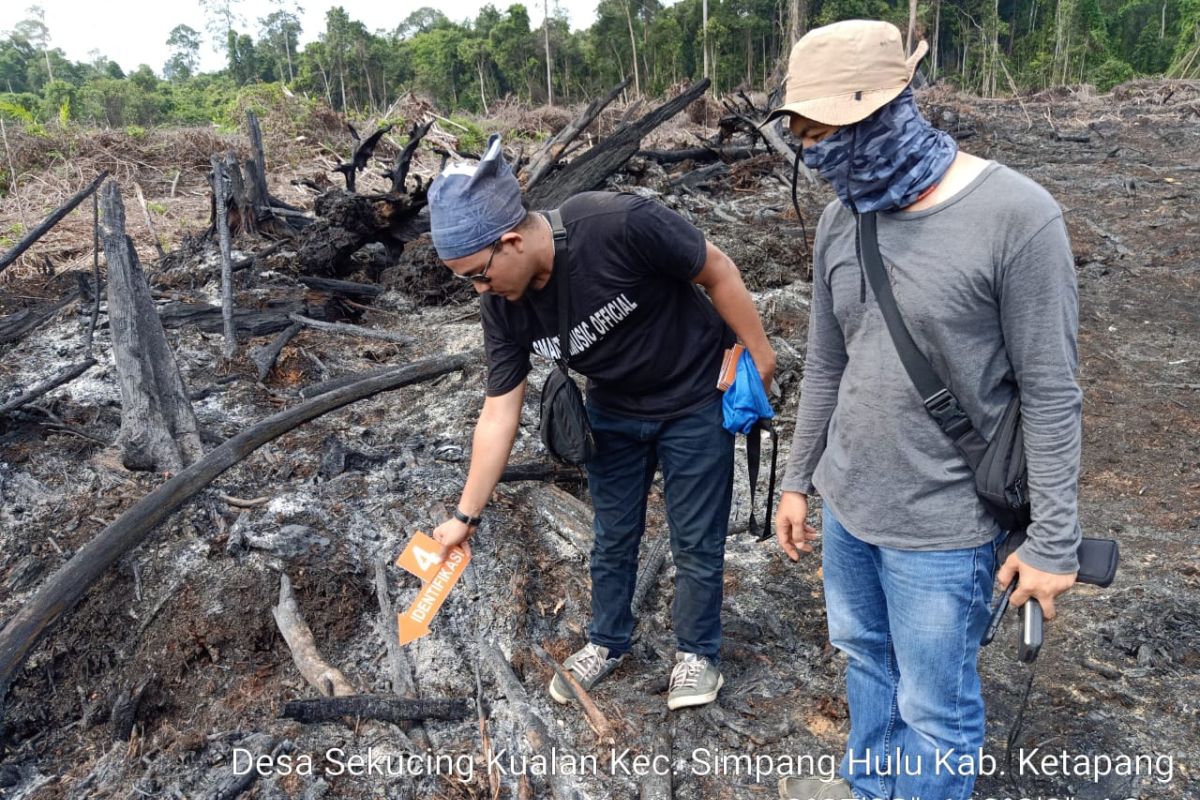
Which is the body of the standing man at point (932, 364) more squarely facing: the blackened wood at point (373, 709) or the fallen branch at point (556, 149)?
the blackened wood

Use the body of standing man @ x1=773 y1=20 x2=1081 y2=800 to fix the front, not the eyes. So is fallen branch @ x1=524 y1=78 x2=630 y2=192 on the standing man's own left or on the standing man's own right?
on the standing man's own right

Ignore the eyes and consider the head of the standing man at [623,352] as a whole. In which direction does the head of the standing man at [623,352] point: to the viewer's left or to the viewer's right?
to the viewer's left

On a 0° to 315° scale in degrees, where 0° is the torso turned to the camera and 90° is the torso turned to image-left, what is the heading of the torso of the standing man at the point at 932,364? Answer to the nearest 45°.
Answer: approximately 45°

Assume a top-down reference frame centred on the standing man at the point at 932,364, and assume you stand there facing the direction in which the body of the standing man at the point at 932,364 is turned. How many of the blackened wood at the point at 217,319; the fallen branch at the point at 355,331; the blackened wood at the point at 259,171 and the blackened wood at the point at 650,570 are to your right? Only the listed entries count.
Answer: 4

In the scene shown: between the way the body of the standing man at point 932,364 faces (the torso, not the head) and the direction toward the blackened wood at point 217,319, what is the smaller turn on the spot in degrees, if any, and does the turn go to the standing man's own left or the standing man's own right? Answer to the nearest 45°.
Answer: approximately 90° to the standing man's own right

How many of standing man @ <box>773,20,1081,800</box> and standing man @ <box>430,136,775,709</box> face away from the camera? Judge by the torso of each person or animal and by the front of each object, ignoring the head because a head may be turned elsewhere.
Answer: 0

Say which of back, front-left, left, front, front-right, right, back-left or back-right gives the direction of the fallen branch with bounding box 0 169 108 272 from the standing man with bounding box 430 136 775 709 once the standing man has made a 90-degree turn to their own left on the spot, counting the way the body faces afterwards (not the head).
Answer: back

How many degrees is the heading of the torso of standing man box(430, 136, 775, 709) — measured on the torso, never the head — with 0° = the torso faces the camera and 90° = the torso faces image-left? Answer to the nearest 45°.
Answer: approximately 45°

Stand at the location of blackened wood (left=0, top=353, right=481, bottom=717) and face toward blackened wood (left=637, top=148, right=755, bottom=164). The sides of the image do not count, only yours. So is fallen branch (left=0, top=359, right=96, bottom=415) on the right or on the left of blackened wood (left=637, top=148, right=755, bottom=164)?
left

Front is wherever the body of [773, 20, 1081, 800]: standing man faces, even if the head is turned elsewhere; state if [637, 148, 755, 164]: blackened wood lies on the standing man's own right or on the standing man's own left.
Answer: on the standing man's own right

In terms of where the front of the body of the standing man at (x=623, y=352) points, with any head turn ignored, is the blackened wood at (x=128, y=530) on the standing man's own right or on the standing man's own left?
on the standing man's own right

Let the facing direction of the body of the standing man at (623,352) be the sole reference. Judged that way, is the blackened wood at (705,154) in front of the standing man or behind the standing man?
behind
